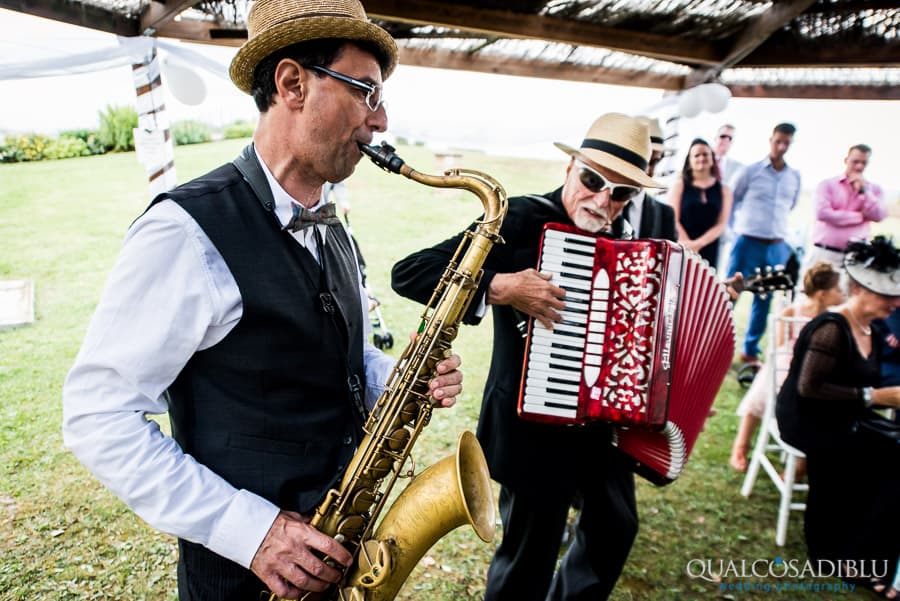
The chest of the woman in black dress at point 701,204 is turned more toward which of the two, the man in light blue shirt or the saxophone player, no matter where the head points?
the saxophone player

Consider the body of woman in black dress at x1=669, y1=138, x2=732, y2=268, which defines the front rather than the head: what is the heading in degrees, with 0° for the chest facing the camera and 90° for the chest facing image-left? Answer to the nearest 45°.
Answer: approximately 0°

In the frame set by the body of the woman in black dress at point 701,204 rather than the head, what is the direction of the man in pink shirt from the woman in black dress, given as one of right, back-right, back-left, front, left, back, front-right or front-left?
back-left

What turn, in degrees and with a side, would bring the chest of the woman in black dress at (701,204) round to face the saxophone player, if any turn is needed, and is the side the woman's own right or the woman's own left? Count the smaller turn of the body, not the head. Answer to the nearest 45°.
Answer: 0° — they already face them

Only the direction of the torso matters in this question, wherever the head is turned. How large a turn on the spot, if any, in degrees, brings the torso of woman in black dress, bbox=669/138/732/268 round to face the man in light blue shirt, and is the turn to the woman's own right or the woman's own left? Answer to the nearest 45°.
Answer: approximately 135° to the woman's own left

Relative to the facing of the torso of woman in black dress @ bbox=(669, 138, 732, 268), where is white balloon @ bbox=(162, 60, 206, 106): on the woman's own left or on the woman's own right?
on the woman's own right
